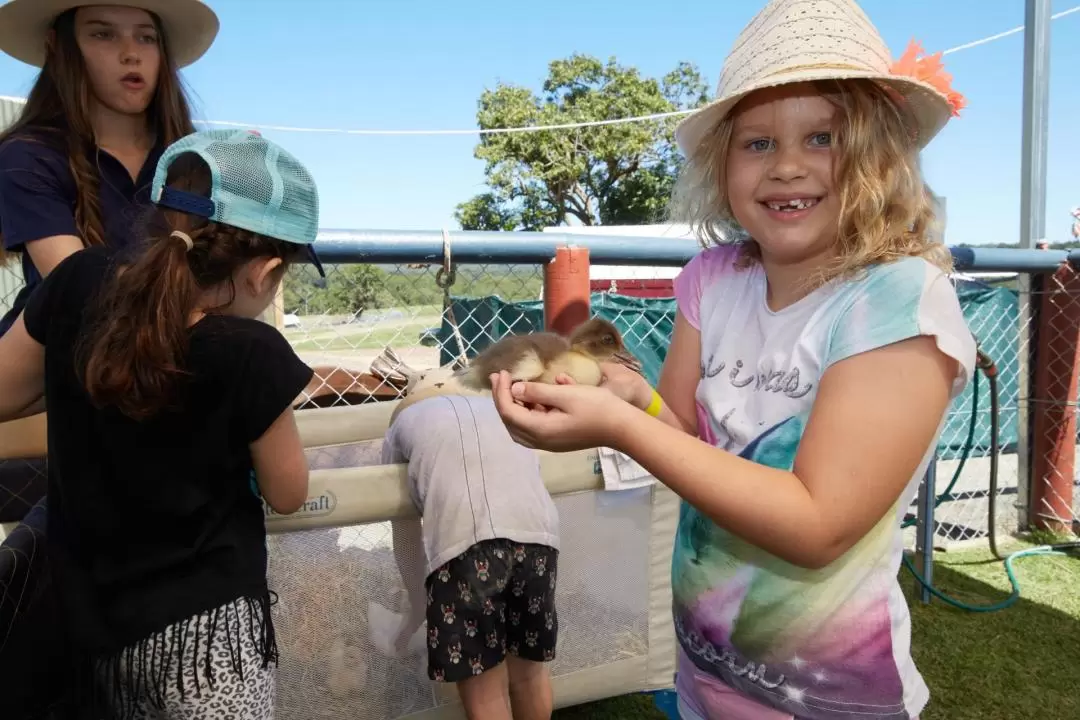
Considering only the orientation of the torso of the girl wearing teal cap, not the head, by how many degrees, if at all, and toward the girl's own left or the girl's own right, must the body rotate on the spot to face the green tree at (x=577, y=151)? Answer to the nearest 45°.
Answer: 0° — they already face it

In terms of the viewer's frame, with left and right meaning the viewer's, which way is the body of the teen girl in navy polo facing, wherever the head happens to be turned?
facing the viewer and to the right of the viewer

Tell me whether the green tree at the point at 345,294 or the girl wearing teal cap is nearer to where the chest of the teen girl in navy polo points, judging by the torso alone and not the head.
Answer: the girl wearing teal cap

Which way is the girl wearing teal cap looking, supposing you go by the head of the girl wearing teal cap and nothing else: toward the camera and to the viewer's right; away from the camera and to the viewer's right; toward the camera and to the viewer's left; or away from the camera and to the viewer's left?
away from the camera and to the viewer's right

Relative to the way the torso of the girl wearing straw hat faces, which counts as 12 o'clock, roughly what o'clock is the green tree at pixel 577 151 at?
The green tree is roughly at 4 o'clock from the girl wearing straw hat.

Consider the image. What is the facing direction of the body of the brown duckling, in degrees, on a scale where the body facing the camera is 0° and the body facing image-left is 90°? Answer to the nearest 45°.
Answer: approximately 270°

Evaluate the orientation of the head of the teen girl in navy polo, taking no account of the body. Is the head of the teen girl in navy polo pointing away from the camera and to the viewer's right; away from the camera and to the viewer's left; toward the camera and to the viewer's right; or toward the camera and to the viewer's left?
toward the camera and to the viewer's right

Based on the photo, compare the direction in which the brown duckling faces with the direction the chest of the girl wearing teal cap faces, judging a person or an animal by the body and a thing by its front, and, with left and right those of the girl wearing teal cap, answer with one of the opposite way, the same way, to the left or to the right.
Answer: to the right

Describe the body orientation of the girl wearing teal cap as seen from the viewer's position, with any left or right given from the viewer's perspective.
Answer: facing away from the viewer and to the right of the viewer

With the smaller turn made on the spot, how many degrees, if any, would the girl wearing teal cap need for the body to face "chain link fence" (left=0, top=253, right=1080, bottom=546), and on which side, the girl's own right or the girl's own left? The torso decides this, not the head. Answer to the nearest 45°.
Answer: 0° — they already face it

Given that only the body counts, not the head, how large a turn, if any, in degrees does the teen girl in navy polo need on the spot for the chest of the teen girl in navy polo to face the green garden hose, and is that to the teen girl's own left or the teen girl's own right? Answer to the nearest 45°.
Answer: approximately 45° to the teen girl's own left

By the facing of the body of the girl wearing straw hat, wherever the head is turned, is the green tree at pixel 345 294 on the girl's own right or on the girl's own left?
on the girl's own right

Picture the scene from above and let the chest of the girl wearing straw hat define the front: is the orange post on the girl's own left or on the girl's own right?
on the girl's own right

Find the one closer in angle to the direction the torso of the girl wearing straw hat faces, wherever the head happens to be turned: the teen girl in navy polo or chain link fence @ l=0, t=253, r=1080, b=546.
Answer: the teen girl in navy polo
